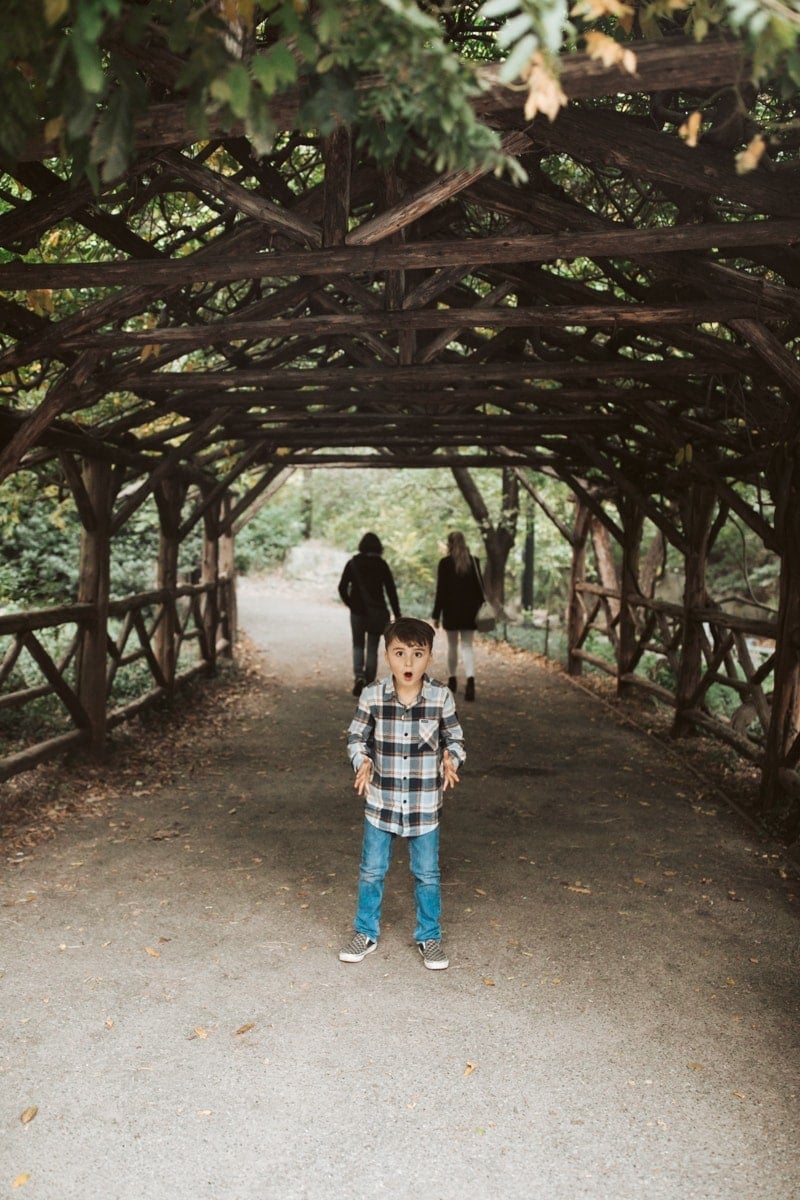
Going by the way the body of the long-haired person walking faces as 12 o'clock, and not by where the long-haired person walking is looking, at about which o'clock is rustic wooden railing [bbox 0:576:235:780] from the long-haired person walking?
The rustic wooden railing is roughly at 8 o'clock from the long-haired person walking.

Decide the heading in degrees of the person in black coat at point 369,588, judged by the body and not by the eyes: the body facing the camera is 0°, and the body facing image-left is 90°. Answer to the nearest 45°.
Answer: approximately 180°

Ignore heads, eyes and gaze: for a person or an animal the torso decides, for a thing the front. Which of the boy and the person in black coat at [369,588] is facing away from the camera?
the person in black coat

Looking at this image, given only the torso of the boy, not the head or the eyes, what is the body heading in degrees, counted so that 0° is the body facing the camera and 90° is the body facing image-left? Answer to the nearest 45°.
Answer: approximately 0°

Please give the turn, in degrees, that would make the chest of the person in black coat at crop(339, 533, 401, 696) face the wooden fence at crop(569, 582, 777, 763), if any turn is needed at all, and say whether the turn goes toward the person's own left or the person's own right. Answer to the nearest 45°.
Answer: approximately 135° to the person's own right

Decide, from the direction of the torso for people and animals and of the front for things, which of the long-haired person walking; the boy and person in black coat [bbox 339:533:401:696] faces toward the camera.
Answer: the boy

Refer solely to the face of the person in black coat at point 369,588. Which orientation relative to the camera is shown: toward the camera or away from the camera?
away from the camera

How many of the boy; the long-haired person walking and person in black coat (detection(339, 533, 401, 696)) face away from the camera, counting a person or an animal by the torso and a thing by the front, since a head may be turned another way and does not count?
2

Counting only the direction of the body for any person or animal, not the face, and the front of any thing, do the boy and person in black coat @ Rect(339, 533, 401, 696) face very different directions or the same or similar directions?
very different directions

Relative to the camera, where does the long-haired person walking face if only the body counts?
away from the camera

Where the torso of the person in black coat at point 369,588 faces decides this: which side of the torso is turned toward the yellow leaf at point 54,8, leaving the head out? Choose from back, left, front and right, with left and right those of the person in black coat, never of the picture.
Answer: back

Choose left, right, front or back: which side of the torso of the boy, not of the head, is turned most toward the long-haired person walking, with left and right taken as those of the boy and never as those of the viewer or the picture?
back

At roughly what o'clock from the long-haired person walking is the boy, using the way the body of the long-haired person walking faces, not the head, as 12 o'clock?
The boy is roughly at 6 o'clock from the long-haired person walking.

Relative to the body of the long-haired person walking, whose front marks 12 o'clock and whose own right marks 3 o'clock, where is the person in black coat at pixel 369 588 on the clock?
The person in black coat is roughly at 8 o'clock from the long-haired person walking.

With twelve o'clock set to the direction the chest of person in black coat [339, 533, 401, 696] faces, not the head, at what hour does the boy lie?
The boy is roughly at 6 o'clock from the person in black coat.
